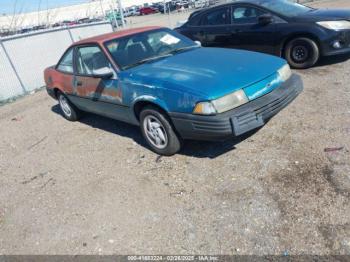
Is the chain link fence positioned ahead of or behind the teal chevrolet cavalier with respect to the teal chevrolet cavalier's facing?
behind

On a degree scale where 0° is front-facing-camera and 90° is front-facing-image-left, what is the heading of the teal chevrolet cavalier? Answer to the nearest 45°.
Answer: approximately 315°
